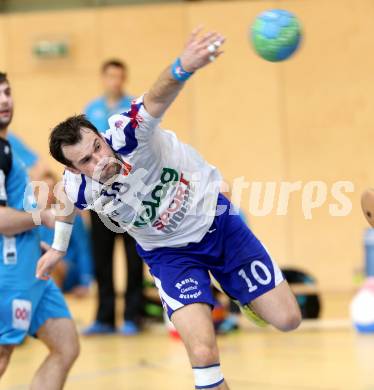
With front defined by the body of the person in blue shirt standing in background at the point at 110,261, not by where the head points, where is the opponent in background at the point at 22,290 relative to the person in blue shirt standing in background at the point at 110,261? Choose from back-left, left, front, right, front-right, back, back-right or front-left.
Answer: front

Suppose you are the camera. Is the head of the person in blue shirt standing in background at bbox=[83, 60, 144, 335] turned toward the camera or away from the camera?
toward the camera

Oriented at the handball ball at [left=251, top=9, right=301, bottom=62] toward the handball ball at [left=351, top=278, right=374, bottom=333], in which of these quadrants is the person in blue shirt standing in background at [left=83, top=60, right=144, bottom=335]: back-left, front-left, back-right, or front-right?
front-left

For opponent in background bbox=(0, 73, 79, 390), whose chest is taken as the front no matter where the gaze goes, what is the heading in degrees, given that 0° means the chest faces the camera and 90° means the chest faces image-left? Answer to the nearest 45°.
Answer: approximately 315°

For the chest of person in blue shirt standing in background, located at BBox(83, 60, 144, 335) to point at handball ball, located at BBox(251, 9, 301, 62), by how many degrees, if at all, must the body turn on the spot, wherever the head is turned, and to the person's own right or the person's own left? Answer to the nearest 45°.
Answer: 0° — they already face it

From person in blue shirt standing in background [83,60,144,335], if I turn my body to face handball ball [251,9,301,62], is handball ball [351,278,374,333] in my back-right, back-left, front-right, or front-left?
front-left

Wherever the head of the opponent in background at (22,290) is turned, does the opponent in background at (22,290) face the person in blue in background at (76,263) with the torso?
no

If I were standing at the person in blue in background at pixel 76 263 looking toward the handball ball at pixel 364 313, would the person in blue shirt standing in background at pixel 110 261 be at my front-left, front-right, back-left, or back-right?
front-right

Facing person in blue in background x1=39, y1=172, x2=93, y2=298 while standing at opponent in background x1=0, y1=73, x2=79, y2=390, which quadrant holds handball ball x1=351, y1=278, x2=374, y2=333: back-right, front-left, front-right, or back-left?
front-right

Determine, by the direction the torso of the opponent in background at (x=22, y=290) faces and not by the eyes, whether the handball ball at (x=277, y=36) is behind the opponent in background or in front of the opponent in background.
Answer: in front

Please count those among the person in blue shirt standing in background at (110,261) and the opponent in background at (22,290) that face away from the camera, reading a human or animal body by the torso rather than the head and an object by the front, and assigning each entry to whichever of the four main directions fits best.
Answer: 0

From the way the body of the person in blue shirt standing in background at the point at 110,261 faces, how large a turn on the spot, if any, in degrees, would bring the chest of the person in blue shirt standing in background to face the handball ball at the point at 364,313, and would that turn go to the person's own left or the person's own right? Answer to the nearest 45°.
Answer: approximately 90° to the person's own left

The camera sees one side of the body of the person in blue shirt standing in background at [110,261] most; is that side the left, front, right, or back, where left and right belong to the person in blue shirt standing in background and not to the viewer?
front

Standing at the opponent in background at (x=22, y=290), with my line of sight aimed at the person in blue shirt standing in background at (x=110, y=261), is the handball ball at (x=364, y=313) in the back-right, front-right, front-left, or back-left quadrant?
front-right

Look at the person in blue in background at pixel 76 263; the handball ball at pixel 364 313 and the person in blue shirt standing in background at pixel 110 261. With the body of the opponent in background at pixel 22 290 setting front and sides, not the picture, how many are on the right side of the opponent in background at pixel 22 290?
0
